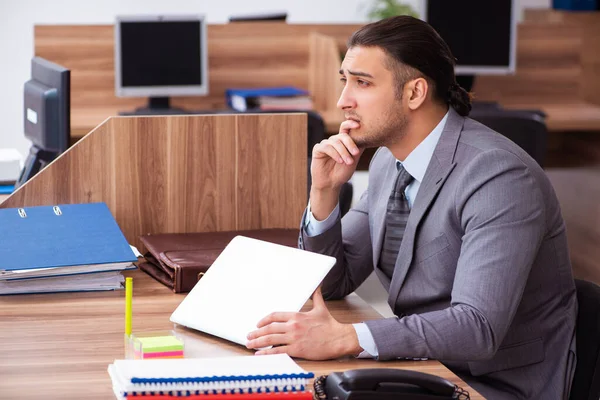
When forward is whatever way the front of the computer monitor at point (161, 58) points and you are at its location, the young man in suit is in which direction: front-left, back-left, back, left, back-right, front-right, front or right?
front

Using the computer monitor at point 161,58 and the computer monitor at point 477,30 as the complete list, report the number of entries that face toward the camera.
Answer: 2

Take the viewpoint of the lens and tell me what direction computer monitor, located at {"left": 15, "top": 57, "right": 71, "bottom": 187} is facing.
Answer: facing away from the viewer and to the right of the viewer

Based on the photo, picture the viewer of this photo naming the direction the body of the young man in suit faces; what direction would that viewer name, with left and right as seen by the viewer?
facing the viewer and to the left of the viewer

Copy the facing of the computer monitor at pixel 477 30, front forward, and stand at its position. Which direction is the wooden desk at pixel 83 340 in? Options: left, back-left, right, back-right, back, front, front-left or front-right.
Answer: front

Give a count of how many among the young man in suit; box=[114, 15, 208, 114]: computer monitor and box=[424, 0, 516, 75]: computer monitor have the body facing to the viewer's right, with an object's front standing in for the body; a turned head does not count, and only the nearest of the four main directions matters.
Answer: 0

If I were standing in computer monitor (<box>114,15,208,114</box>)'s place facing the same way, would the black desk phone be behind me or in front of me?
in front

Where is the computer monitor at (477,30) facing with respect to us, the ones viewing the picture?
facing the viewer

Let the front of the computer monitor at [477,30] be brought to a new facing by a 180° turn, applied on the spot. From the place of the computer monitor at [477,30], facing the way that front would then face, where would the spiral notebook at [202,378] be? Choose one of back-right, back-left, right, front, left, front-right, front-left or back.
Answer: back

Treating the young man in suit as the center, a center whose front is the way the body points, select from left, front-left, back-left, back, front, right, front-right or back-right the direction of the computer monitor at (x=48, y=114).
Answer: right

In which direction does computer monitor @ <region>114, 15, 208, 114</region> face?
toward the camera

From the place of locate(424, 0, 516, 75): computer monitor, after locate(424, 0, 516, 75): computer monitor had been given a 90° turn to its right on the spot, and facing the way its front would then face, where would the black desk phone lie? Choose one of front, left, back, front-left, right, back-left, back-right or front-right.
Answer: left

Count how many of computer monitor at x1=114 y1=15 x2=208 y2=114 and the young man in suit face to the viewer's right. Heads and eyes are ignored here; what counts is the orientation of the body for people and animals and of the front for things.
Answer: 0

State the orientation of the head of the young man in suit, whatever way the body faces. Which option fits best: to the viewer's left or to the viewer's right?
to the viewer's left
